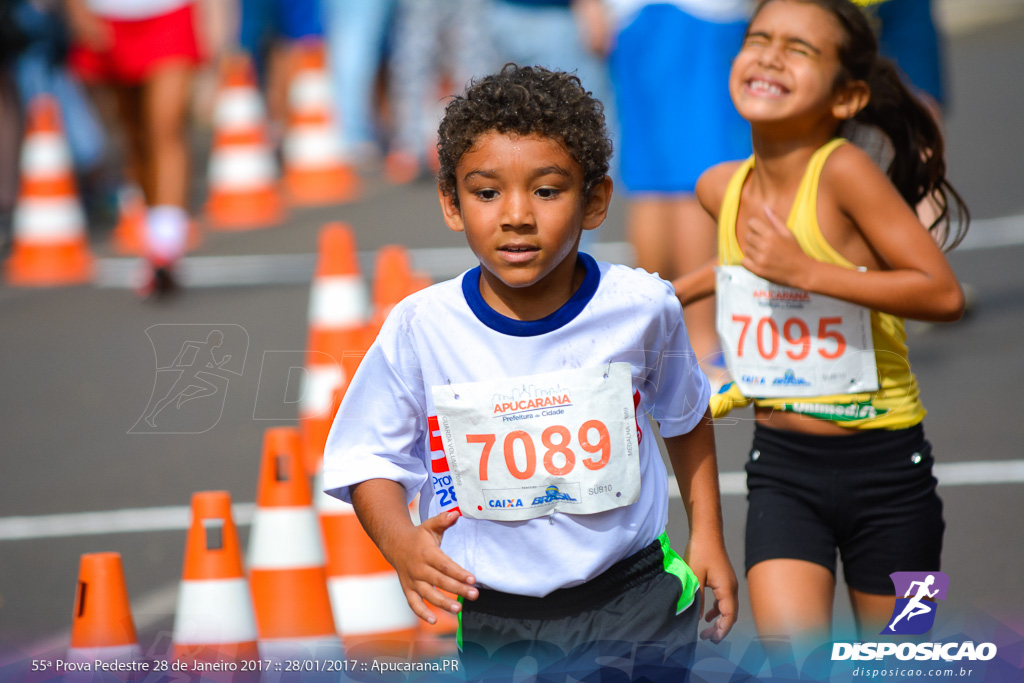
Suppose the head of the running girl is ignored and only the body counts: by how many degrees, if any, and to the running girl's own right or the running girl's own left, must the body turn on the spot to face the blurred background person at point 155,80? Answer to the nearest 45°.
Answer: approximately 90° to the running girl's own right

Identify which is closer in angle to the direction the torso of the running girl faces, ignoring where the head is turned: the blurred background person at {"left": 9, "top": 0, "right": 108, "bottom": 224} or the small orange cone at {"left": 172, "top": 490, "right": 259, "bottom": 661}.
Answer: the small orange cone

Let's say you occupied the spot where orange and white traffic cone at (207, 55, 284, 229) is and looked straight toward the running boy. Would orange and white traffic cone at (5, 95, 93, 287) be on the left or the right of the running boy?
right

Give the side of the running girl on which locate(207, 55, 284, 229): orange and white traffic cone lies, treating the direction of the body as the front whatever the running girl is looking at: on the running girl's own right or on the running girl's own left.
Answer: on the running girl's own right

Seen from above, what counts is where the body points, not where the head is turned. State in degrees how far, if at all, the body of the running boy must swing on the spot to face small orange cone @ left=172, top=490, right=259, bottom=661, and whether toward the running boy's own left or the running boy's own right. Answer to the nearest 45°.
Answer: approximately 135° to the running boy's own right

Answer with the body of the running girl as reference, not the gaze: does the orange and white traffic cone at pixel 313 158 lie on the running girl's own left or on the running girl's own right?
on the running girl's own right

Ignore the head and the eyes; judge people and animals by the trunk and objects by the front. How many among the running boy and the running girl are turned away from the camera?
0

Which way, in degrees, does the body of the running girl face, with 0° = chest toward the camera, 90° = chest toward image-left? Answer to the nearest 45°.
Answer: approximately 45°

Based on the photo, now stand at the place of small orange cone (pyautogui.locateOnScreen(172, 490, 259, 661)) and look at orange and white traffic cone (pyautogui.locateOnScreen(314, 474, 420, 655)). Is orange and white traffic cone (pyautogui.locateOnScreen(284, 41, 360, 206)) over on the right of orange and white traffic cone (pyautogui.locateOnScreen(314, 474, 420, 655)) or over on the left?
left

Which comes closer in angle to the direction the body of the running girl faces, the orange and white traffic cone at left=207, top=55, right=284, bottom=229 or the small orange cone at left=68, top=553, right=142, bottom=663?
the small orange cone

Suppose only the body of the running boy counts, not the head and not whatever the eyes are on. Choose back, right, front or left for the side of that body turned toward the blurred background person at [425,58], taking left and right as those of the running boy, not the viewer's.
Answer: back

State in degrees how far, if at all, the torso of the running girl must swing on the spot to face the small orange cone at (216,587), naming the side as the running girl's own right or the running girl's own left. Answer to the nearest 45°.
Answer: approximately 45° to the running girl's own right

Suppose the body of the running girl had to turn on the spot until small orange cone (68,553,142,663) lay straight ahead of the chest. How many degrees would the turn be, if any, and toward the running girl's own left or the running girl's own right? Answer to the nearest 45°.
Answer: approximately 45° to the running girl's own right

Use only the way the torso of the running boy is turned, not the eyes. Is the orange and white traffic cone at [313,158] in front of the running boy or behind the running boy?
behind

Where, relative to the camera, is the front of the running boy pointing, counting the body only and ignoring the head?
toward the camera
